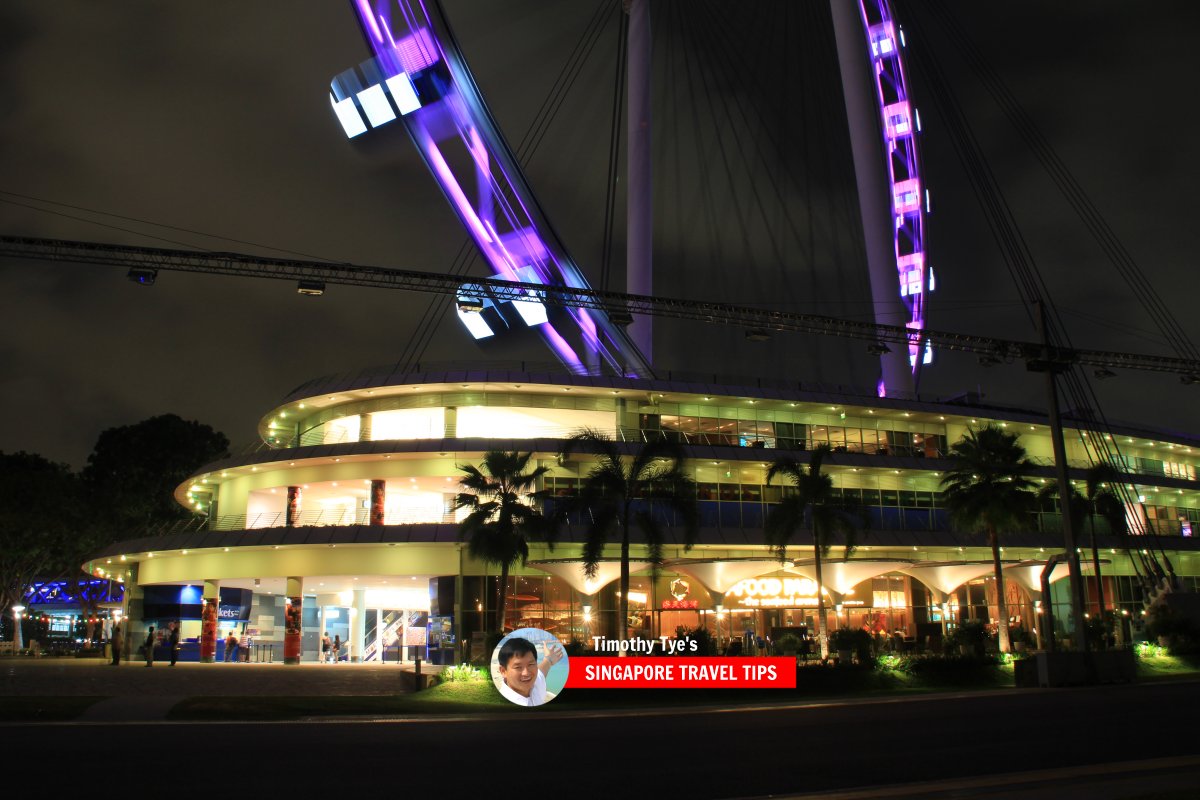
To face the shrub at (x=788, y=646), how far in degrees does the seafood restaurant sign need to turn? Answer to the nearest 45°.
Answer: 0° — it already faces it

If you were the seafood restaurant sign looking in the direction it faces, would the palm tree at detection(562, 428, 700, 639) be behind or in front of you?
in front

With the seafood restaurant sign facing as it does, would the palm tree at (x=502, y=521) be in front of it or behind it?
in front

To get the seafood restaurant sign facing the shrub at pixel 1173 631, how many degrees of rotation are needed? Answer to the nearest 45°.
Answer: approximately 90° to its left

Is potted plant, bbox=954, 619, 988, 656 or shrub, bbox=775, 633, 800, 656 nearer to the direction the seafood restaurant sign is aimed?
the shrub

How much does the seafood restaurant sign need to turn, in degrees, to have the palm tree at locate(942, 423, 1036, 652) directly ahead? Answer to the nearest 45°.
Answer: approximately 90° to its left

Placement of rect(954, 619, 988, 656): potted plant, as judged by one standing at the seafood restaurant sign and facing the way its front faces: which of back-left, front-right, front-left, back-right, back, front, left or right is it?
front-left

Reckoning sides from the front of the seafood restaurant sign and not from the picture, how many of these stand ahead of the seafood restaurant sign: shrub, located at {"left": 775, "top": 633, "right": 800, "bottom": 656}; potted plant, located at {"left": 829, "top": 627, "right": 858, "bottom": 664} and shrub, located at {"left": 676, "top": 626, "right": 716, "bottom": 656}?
3

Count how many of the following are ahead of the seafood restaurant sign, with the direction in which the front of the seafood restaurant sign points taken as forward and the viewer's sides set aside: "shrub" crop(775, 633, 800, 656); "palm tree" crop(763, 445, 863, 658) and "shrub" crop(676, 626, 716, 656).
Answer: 3

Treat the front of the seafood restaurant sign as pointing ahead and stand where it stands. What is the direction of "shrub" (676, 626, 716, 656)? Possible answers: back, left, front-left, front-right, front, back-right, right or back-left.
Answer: front

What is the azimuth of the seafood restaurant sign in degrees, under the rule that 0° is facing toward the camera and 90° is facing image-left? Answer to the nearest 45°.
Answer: approximately 0°

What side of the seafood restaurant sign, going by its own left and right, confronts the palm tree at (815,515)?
front

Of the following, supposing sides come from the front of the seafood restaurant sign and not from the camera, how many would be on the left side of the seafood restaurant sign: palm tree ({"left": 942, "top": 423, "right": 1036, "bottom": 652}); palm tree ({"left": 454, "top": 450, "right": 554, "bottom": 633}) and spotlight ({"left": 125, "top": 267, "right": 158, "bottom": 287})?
1
